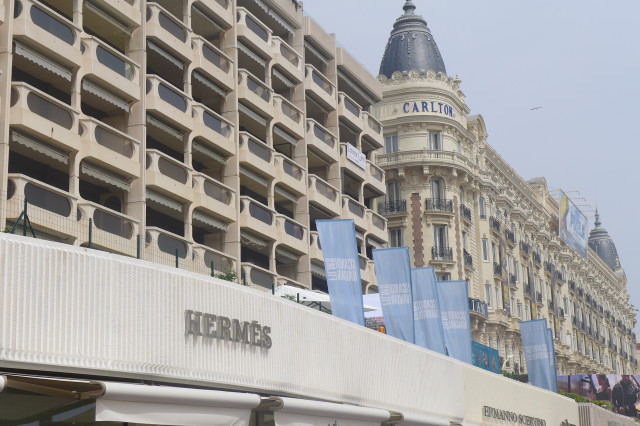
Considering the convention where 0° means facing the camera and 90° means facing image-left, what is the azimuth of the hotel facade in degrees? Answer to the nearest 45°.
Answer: approximately 315°

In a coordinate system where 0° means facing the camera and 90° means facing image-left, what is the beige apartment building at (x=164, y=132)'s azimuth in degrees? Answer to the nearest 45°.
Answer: approximately 315°

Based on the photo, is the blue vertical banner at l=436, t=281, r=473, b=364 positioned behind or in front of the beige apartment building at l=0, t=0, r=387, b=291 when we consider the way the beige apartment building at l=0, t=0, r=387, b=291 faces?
in front
